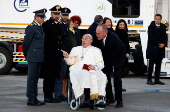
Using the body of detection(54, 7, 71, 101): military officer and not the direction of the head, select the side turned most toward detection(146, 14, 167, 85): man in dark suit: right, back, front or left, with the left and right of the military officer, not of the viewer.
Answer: left

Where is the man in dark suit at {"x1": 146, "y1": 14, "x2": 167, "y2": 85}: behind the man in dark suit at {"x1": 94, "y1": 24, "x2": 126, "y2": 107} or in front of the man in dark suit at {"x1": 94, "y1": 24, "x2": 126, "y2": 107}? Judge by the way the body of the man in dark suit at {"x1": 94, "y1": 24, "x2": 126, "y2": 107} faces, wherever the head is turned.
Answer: behind

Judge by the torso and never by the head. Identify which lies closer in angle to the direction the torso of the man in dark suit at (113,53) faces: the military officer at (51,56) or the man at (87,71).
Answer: the man

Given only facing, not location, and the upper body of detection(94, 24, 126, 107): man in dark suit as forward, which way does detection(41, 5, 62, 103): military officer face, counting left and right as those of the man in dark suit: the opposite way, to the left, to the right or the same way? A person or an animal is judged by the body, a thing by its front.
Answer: to the left

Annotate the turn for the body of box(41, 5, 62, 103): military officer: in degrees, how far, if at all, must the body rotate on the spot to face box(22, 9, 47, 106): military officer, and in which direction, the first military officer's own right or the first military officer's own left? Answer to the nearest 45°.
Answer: approximately 90° to the first military officer's own right

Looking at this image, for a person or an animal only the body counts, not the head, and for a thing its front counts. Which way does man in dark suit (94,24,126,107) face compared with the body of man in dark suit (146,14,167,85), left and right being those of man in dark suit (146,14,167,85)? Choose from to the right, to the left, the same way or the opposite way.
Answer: to the right
